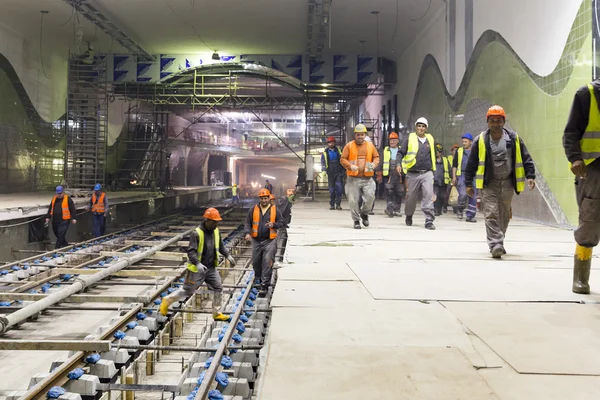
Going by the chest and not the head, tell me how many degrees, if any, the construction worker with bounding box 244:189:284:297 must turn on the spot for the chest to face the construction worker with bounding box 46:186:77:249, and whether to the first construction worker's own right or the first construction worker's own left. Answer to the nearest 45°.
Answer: approximately 135° to the first construction worker's own right

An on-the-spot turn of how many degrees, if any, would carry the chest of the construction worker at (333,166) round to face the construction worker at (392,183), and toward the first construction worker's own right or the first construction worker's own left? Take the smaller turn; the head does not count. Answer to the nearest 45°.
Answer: approximately 45° to the first construction worker's own left

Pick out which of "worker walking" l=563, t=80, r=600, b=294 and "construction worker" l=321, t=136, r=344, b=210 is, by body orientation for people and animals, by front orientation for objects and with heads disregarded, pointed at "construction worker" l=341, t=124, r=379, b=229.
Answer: "construction worker" l=321, t=136, r=344, b=210

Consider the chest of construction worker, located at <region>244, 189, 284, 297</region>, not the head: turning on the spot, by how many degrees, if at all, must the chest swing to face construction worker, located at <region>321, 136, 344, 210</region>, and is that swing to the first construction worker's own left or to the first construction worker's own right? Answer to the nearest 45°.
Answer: approximately 180°

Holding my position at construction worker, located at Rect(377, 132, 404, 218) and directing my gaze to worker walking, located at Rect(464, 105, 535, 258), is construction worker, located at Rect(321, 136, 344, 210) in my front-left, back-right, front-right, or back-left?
back-right

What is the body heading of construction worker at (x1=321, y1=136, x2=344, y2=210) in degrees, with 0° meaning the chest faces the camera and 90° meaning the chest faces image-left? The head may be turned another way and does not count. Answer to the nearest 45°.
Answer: approximately 0°
